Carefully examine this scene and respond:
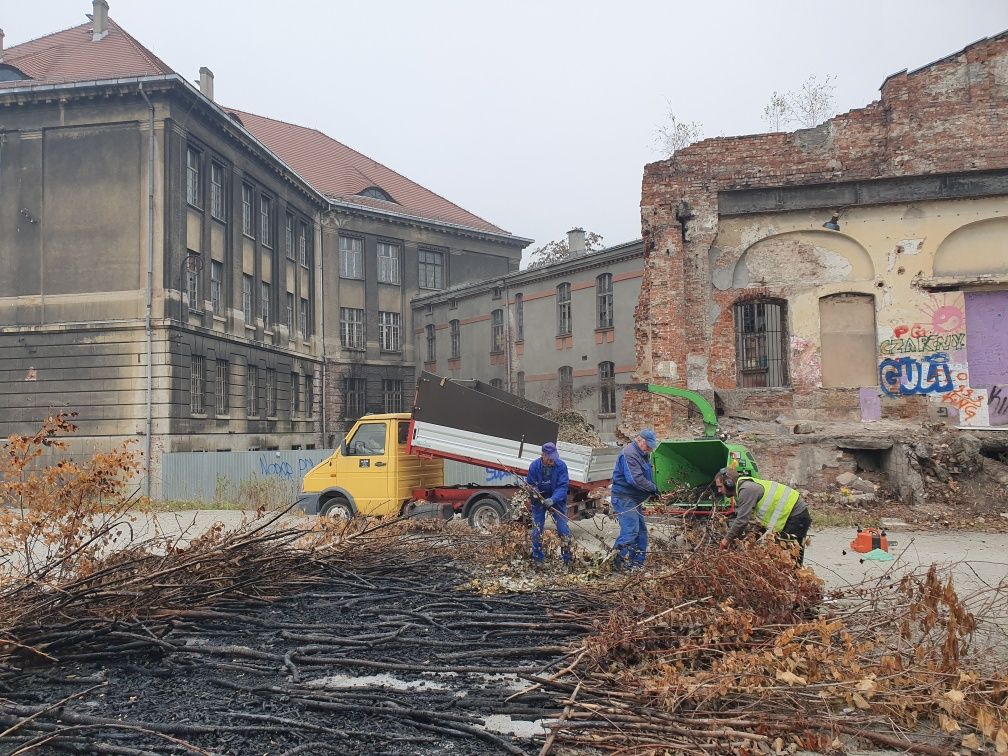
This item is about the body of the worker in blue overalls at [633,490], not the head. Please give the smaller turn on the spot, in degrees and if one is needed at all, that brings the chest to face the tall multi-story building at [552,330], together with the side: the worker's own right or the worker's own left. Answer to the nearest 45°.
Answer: approximately 90° to the worker's own left

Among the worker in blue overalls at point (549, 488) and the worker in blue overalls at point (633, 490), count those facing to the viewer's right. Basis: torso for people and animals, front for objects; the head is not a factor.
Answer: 1

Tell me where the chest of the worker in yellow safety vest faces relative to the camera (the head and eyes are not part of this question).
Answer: to the viewer's left

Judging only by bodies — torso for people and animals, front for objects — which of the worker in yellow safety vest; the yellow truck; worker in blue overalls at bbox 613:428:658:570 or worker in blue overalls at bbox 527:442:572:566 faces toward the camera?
worker in blue overalls at bbox 527:442:572:566

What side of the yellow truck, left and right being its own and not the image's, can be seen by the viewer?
left

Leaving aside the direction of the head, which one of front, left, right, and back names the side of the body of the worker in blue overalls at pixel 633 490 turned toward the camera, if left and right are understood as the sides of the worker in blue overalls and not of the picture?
right

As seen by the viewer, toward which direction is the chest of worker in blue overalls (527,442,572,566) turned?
toward the camera
